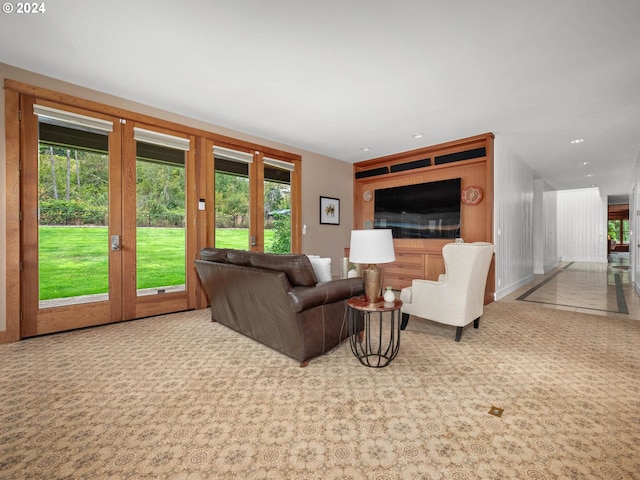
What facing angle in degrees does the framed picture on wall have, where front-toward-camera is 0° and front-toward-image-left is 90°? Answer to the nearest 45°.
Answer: approximately 315°

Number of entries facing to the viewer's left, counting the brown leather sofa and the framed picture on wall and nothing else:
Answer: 0

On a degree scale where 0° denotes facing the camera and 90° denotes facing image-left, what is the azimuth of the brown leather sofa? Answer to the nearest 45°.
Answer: approximately 225°

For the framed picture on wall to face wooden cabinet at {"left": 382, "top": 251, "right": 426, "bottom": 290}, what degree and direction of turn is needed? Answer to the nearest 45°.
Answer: approximately 45° to its left

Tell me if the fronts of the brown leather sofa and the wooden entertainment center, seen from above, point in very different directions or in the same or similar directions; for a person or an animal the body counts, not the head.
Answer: very different directions

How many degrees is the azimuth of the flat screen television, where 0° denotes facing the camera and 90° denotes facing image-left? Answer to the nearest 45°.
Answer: approximately 45°

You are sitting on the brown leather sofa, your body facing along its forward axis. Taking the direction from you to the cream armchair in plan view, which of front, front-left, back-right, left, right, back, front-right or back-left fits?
front-right

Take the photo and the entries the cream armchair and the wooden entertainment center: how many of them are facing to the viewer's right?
0

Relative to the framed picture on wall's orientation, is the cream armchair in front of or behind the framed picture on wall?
in front

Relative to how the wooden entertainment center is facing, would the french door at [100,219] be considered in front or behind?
in front

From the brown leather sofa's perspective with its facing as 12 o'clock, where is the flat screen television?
The flat screen television is roughly at 12 o'clock from the brown leather sofa.

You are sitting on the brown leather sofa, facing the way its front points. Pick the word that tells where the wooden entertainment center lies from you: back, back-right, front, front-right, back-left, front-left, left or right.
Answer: front

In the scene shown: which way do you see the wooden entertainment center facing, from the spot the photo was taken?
facing the viewer and to the left of the viewer

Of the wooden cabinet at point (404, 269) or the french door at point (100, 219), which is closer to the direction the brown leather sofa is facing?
the wooden cabinet

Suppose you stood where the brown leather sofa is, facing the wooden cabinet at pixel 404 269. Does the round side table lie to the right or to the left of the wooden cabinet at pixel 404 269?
right
